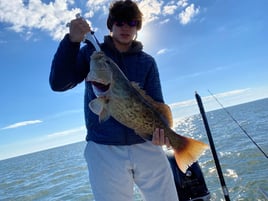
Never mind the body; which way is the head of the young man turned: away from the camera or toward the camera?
toward the camera

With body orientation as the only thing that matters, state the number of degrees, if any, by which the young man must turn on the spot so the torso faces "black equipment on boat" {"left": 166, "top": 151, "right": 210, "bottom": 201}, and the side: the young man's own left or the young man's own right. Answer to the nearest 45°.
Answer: approximately 135° to the young man's own left

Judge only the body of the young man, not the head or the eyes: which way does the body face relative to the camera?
toward the camera
